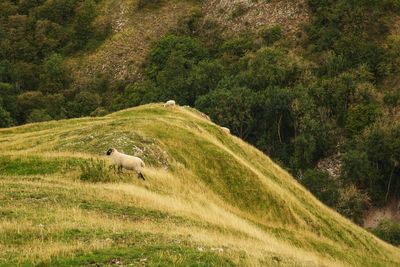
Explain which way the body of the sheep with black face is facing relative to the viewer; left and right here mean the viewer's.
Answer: facing to the left of the viewer

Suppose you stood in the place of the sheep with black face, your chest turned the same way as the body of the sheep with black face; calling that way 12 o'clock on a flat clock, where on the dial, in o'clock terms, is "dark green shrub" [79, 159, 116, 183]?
The dark green shrub is roughly at 11 o'clock from the sheep with black face.
